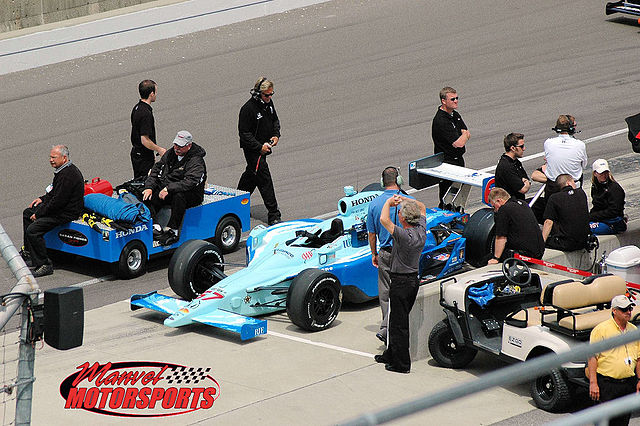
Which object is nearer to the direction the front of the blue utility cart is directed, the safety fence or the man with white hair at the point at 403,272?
the safety fence

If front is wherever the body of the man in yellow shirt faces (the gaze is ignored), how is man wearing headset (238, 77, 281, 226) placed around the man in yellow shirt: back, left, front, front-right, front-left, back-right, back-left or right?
back

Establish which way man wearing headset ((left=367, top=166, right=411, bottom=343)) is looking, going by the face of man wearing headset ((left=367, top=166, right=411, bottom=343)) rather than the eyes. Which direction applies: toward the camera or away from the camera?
away from the camera

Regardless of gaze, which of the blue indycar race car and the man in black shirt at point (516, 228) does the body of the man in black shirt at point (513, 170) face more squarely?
the man in black shirt

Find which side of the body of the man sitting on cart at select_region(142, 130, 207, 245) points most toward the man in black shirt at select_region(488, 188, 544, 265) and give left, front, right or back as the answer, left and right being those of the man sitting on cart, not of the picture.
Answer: left

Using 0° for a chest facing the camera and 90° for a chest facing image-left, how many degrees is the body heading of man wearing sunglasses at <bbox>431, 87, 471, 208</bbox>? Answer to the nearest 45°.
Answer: approximately 315°

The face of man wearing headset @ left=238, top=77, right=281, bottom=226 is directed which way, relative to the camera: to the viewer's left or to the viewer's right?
to the viewer's right

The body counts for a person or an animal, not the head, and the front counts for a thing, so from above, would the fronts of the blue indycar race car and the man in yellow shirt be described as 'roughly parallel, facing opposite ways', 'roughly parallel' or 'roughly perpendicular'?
roughly perpendicular

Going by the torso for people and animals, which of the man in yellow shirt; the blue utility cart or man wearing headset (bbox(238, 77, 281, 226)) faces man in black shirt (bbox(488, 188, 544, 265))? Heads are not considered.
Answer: the man wearing headset
